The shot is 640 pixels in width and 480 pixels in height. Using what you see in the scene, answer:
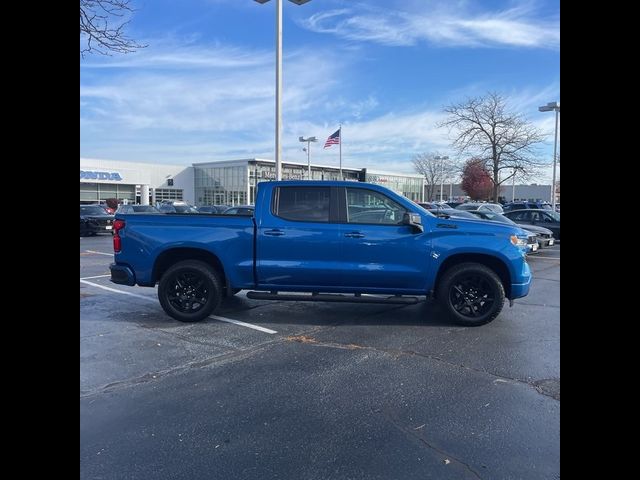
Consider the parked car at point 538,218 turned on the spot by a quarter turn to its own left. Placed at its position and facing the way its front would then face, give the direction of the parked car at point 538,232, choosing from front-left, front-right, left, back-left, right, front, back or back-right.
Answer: back-right

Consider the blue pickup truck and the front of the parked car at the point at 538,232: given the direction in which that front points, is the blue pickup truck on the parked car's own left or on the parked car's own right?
on the parked car's own right

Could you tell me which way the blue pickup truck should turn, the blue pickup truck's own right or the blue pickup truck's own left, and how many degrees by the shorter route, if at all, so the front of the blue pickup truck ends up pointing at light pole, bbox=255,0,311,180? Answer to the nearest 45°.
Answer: approximately 90° to the blue pickup truck's own left

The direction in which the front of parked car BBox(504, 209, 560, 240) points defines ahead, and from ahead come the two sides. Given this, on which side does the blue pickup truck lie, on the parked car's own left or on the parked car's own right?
on the parked car's own right

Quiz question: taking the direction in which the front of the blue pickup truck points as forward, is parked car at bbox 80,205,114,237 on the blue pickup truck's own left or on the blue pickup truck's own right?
on the blue pickup truck's own left

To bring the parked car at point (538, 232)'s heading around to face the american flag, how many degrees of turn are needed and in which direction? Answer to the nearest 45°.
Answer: approximately 180°

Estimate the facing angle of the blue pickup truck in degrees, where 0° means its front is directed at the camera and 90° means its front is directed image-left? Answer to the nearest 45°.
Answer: approximately 270°

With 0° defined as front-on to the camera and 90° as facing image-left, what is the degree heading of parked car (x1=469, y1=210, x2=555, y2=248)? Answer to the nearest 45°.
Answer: approximately 315°

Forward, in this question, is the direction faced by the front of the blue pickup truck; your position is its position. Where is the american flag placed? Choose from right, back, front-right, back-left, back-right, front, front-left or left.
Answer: left

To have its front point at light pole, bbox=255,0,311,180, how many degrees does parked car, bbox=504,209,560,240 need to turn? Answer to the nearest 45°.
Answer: approximately 90° to its right

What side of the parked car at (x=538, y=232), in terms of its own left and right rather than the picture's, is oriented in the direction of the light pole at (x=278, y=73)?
right
